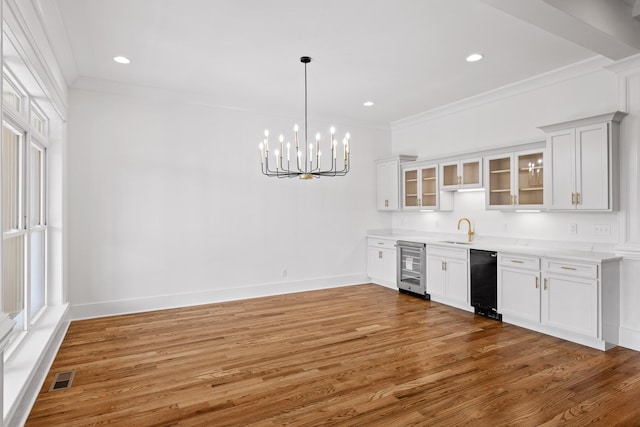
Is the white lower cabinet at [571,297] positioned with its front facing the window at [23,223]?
yes

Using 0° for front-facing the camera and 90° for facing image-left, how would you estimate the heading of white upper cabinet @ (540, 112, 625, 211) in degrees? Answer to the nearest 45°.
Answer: approximately 45°

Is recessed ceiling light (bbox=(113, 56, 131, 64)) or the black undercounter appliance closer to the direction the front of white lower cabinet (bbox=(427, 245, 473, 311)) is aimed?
the recessed ceiling light

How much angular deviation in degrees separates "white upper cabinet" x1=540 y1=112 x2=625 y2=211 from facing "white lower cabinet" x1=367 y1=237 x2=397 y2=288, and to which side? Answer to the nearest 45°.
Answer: approximately 45° to its right

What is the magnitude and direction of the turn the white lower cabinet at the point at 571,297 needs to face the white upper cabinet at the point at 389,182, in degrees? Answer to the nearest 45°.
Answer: approximately 90° to its right

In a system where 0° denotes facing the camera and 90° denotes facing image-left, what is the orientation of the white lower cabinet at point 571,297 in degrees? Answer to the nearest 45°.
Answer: approximately 45°

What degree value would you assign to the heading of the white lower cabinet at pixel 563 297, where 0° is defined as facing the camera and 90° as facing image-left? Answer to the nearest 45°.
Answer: approximately 45°

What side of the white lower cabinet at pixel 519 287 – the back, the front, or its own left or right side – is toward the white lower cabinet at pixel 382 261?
right

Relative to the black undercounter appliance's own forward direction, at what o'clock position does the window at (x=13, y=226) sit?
The window is roughly at 12 o'clock from the black undercounter appliance.

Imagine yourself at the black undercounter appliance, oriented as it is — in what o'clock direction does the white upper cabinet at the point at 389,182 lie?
The white upper cabinet is roughly at 3 o'clock from the black undercounter appliance.

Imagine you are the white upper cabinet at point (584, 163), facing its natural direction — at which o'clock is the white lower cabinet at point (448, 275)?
The white lower cabinet is roughly at 2 o'clock from the white upper cabinet.

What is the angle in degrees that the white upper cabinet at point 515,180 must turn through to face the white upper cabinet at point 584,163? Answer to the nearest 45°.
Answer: approximately 90° to its left
